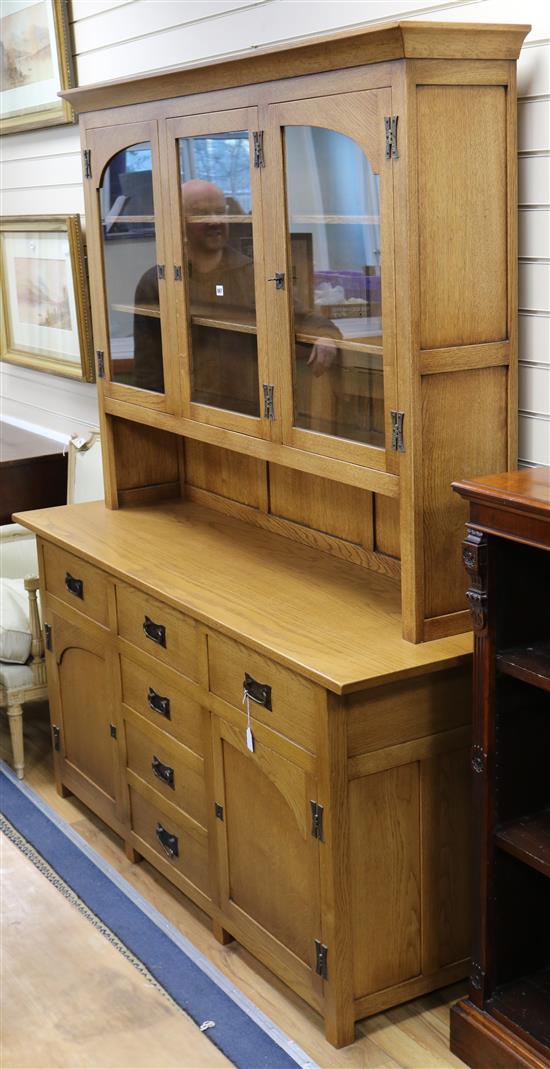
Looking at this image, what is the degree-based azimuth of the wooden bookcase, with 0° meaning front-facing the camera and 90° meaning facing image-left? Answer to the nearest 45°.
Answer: approximately 45°

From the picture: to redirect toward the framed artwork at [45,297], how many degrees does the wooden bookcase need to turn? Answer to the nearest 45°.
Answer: approximately 90° to its right

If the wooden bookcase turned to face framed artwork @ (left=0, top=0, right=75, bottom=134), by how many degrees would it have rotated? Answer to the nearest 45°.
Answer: approximately 90° to its right

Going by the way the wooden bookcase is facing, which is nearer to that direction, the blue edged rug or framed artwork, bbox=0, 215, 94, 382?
the blue edged rug
